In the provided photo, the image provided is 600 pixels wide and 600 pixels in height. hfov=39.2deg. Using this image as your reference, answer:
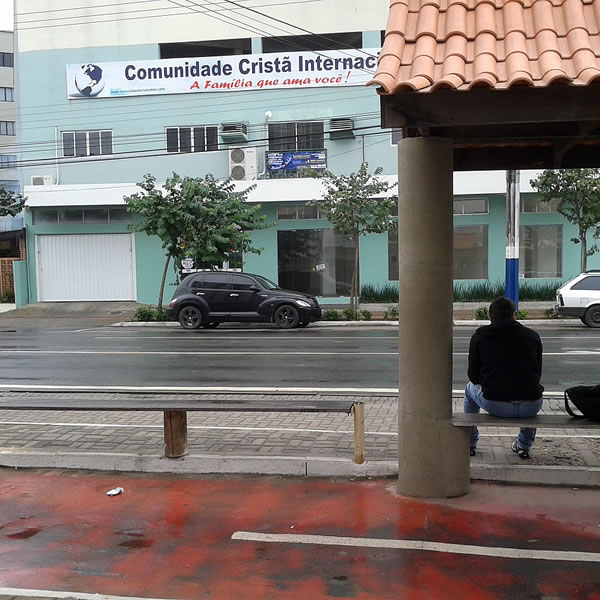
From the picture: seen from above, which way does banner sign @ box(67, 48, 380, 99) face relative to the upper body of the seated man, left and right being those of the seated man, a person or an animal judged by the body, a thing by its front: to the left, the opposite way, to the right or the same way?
the opposite way

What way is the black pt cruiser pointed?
to the viewer's right

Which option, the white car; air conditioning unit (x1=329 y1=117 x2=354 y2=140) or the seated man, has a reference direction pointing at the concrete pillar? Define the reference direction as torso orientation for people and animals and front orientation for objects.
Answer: the air conditioning unit
